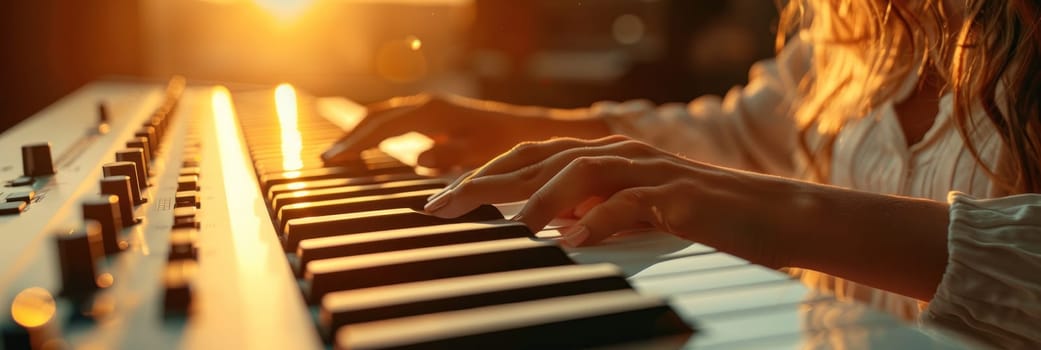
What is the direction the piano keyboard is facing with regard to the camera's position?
facing to the right of the viewer
